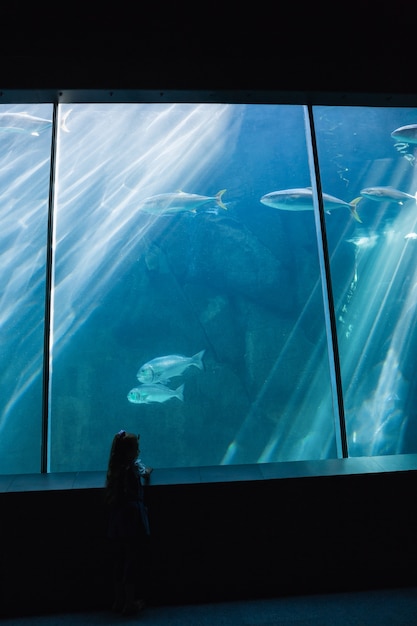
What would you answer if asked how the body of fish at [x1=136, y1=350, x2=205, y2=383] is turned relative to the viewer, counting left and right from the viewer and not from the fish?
facing to the left of the viewer

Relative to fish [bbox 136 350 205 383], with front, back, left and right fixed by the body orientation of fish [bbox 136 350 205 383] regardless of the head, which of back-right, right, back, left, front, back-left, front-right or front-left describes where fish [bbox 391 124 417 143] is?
back-left

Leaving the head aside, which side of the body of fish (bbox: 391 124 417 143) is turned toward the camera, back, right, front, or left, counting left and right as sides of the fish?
left

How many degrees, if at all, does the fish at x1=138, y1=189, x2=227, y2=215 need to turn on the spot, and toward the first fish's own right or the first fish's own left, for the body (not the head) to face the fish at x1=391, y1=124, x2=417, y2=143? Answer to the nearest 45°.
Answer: approximately 135° to the first fish's own left

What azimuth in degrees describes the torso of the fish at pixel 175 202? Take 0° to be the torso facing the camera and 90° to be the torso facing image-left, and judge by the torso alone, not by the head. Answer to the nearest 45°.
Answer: approximately 90°

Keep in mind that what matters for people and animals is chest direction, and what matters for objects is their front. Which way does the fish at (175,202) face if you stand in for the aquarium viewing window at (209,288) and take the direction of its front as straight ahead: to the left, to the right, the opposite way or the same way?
to the right

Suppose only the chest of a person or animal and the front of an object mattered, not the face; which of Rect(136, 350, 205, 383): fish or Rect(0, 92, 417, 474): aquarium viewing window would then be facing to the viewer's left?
the fish
